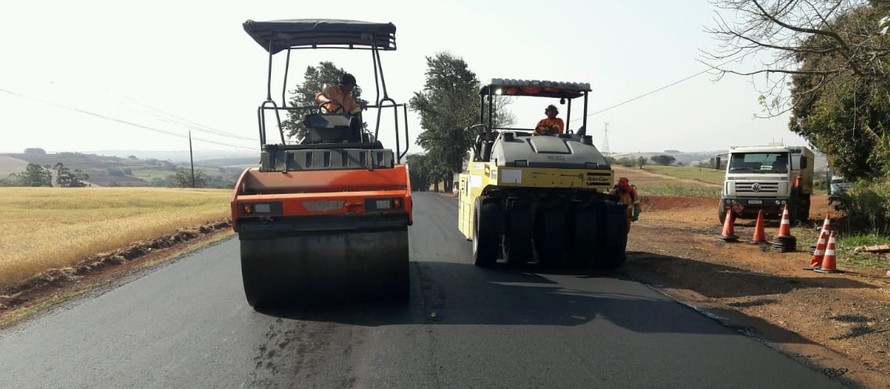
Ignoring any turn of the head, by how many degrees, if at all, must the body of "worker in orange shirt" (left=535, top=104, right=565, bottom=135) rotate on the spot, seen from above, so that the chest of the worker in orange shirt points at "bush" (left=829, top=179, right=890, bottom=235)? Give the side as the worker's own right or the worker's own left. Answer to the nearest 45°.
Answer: approximately 135° to the worker's own left

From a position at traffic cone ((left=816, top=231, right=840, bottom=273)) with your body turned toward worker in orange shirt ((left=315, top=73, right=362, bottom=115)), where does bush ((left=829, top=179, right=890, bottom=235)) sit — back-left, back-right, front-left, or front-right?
back-right

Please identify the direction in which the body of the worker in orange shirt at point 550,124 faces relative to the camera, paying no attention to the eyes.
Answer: toward the camera

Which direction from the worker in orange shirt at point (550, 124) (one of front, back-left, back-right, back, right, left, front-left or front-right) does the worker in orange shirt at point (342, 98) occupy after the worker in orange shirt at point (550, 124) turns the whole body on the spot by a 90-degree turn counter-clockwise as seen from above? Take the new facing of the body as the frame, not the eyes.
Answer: back-right

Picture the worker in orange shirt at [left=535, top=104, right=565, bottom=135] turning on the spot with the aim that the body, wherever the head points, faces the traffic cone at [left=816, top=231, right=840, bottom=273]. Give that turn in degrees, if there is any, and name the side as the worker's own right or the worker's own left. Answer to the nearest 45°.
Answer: approximately 90° to the worker's own left
